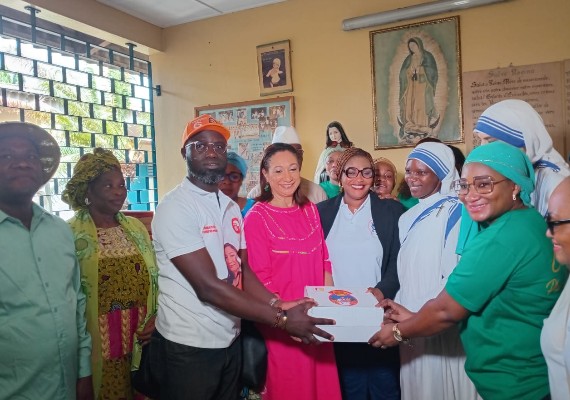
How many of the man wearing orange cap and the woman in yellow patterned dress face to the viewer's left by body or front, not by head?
0

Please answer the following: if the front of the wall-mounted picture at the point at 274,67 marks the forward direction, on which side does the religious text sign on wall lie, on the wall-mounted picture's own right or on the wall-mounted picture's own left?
on the wall-mounted picture's own left

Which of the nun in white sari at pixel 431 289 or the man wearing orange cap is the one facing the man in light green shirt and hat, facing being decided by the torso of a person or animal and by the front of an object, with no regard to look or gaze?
the nun in white sari

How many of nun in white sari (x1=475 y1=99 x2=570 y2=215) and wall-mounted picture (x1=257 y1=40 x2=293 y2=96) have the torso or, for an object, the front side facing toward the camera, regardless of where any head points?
1

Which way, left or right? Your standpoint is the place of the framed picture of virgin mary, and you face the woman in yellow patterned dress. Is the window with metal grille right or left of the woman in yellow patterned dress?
right

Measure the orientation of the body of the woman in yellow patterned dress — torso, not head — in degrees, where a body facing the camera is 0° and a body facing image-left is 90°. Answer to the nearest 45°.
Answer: approximately 315°

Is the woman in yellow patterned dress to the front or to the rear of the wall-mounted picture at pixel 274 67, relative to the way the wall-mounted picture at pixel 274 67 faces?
to the front

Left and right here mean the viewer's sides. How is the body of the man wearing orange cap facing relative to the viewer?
facing the viewer and to the right of the viewer

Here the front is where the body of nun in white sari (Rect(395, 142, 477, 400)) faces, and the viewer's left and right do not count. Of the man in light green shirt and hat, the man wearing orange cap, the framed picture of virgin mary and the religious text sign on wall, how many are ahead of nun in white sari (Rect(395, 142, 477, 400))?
2

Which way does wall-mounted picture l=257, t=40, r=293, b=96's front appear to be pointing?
toward the camera

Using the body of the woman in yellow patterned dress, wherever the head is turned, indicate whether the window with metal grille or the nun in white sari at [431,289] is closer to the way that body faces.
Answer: the nun in white sari
